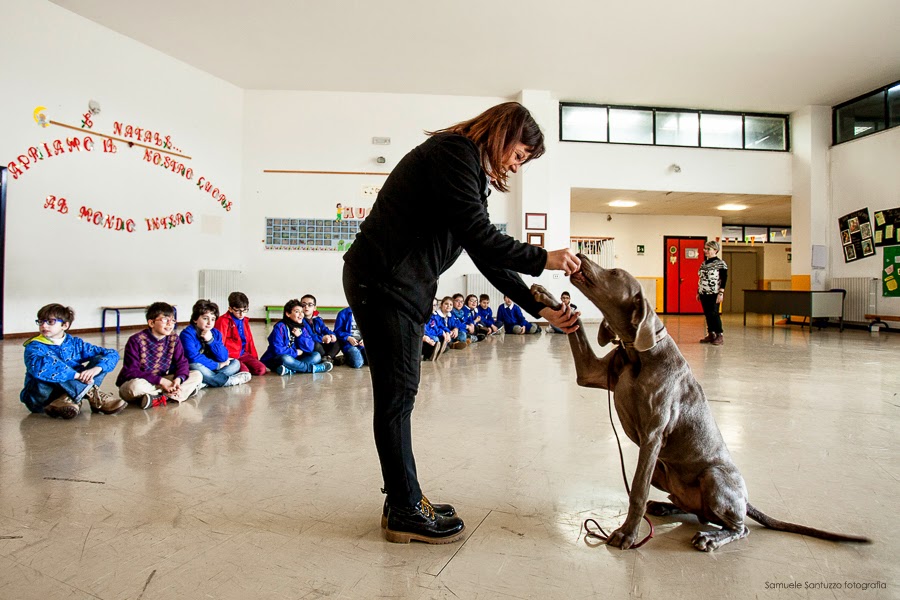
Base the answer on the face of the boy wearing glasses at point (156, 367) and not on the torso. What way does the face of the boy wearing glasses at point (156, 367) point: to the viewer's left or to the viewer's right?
to the viewer's right

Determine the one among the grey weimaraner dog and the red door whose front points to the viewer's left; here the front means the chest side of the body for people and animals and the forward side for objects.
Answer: the grey weimaraner dog

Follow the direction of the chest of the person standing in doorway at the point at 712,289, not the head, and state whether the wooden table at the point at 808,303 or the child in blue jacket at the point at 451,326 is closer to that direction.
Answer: the child in blue jacket

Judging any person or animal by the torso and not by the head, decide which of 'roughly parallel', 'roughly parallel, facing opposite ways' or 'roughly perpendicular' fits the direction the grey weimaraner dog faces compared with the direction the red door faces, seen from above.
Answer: roughly perpendicular

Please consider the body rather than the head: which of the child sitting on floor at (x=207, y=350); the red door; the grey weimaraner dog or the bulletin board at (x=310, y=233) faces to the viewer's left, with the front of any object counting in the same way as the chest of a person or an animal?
the grey weimaraner dog

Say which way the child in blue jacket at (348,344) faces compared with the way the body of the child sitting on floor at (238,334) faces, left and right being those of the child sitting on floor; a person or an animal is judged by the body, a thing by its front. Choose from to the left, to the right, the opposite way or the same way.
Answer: the same way

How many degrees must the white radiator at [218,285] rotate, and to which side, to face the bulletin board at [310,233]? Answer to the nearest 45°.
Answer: approximately 45° to its left

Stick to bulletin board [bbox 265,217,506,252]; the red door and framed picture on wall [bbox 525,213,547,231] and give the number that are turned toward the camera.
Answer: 3

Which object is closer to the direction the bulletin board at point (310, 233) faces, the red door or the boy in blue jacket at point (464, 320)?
the boy in blue jacket

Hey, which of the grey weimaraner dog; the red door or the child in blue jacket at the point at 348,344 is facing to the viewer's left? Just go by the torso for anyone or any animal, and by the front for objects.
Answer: the grey weimaraner dog

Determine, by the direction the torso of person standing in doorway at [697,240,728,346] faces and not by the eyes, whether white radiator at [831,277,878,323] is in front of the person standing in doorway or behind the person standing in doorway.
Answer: behind

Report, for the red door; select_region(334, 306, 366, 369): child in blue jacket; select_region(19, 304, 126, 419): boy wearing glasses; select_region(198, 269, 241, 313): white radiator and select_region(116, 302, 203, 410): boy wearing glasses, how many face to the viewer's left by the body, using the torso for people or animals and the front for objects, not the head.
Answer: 0

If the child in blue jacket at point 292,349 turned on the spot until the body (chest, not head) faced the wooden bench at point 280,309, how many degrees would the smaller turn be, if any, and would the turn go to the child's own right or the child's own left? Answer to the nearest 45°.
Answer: approximately 135° to the child's own left

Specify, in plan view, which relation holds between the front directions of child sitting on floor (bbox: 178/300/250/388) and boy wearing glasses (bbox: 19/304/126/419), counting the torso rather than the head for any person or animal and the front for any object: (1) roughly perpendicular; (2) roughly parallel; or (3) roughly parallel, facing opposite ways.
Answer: roughly parallel

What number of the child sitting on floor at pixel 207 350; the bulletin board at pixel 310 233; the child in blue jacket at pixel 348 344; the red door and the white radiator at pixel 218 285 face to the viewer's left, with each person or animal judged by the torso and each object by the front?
0

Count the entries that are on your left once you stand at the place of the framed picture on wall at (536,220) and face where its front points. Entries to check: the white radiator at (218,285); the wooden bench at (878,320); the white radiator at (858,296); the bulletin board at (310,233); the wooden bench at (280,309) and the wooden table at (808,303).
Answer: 3

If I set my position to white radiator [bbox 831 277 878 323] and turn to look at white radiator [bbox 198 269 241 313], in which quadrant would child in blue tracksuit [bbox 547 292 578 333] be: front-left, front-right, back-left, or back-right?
front-left

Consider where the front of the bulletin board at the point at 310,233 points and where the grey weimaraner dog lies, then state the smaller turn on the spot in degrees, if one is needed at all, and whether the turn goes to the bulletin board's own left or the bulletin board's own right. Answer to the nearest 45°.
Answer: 0° — it already faces it

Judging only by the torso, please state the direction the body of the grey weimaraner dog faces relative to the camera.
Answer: to the viewer's left

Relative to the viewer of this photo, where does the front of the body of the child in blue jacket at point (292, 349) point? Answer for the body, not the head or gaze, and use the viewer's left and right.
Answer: facing the viewer and to the right of the viewer

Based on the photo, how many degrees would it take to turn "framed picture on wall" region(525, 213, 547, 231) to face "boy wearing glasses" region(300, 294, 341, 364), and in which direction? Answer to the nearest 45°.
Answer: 0° — it already faces them

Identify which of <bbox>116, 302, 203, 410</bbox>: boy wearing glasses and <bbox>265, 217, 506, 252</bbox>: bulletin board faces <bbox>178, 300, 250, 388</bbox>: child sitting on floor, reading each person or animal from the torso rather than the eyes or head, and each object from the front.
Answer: the bulletin board

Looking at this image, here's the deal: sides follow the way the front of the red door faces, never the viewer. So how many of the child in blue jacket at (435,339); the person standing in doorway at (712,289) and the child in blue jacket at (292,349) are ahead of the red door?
3
